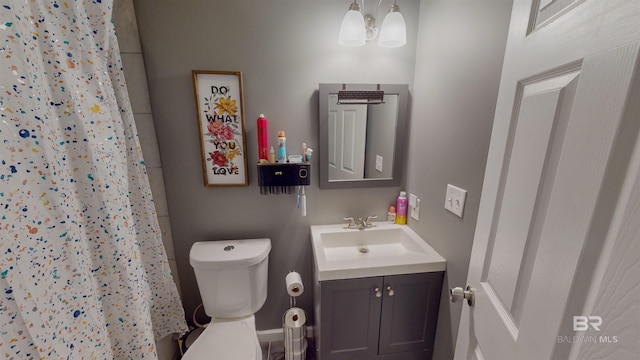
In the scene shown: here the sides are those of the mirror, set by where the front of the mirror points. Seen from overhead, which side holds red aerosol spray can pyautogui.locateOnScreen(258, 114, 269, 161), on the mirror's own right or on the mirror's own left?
on the mirror's own right

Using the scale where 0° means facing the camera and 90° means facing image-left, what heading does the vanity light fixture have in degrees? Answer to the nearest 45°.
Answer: approximately 0°
